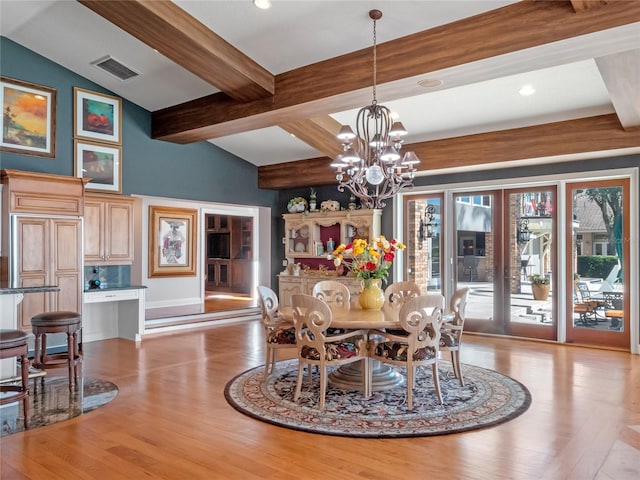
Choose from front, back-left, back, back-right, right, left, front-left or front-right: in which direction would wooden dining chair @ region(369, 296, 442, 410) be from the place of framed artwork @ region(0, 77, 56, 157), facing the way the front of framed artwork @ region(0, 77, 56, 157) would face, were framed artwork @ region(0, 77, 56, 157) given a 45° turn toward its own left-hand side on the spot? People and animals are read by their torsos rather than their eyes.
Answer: front-right

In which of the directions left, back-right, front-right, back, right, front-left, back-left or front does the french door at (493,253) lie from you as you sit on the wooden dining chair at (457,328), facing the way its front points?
right

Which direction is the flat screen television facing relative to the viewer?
toward the camera

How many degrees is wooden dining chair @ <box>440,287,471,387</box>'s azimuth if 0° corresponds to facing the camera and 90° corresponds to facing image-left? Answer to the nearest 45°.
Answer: approximately 90°

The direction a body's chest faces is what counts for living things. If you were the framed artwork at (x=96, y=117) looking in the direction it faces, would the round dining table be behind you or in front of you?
in front

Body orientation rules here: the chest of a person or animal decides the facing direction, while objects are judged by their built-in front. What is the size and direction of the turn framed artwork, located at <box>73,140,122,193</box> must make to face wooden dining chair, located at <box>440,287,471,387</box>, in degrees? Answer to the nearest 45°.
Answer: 0° — it already faces it

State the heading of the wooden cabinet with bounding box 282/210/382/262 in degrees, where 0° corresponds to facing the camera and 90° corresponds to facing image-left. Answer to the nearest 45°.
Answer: approximately 0°

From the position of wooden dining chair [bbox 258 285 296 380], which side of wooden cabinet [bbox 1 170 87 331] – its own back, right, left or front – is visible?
front

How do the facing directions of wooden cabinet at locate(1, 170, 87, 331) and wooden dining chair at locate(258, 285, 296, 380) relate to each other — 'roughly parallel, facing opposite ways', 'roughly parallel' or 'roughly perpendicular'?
roughly parallel

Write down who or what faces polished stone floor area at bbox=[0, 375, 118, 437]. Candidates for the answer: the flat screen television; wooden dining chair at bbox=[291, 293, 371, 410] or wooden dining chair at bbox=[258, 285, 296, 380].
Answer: the flat screen television

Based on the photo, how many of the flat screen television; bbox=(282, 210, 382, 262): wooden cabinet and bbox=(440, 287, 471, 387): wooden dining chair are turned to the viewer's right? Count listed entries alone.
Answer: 0

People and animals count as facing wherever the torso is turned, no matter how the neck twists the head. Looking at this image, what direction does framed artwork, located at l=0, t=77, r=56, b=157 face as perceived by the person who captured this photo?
facing the viewer and to the right of the viewer

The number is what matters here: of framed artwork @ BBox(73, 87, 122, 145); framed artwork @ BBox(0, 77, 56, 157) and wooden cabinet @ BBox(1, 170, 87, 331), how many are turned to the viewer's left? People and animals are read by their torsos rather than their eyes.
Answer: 0

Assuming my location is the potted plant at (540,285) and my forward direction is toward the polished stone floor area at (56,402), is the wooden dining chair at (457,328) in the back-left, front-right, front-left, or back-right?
front-left

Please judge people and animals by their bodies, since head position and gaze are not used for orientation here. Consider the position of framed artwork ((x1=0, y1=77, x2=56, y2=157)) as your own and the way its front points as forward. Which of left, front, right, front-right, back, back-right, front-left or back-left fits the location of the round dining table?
front

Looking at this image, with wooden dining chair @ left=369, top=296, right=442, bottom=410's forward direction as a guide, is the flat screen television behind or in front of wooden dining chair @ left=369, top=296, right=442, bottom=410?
in front

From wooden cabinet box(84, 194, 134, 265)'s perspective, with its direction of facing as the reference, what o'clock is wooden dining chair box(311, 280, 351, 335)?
The wooden dining chair is roughly at 12 o'clock from the wooden cabinet.

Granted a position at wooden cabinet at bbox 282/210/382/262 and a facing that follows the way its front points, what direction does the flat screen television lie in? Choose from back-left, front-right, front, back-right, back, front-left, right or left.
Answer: back-right

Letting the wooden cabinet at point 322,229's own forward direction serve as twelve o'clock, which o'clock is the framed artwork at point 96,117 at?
The framed artwork is roughly at 2 o'clock from the wooden cabinet.
